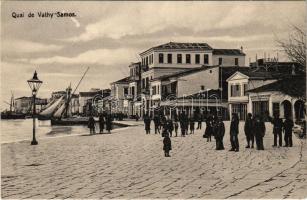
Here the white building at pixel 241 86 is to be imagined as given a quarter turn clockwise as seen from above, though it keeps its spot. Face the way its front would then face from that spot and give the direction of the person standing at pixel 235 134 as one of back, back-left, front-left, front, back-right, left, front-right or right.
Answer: back-left

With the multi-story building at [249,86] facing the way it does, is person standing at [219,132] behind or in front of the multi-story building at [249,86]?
in front

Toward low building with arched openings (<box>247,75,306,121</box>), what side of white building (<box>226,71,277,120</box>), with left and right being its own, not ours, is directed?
left

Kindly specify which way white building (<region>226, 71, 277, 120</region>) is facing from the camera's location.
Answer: facing the viewer and to the left of the viewer

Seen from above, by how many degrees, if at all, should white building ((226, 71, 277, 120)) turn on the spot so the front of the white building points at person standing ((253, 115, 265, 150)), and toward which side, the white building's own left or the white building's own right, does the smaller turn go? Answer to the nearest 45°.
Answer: approximately 45° to the white building's own left

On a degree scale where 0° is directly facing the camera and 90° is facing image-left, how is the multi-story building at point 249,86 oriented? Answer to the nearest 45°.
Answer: approximately 45°

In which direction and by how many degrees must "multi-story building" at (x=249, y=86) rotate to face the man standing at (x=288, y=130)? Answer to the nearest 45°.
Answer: approximately 45° to its left

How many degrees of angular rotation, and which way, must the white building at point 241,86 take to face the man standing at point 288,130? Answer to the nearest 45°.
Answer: approximately 45° to its left

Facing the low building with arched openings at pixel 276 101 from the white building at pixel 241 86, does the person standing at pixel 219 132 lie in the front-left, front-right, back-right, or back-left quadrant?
front-right

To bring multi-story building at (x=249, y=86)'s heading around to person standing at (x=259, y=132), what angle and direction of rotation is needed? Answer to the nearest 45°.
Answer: approximately 45° to its left
